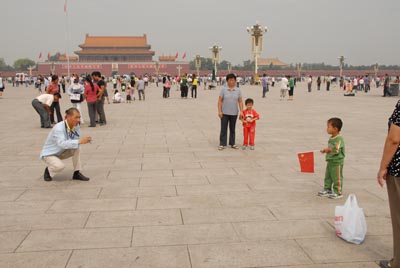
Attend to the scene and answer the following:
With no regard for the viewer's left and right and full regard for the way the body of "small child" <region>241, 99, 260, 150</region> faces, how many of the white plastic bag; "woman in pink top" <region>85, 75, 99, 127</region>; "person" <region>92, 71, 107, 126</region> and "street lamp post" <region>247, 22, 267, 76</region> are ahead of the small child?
1

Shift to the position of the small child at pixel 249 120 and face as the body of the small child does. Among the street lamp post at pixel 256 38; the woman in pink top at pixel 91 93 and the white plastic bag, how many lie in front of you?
1

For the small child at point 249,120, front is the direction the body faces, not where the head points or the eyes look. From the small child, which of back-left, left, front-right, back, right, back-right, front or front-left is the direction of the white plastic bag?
front

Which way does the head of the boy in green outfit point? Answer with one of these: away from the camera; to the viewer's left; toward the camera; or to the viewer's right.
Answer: to the viewer's left

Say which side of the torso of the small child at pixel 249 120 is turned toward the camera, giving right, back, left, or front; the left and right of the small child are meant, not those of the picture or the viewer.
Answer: front

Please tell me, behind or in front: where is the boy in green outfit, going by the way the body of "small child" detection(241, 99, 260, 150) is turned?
in front

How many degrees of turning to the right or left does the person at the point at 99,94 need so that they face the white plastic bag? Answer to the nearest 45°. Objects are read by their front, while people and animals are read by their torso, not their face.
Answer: approximately 90° to their left

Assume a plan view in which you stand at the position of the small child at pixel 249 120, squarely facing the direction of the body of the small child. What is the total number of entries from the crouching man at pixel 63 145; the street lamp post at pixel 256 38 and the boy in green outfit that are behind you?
1

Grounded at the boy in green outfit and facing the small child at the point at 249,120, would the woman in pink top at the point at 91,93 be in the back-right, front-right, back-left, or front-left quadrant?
front-left

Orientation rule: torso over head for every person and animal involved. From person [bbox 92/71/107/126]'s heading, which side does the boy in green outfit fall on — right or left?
on their left

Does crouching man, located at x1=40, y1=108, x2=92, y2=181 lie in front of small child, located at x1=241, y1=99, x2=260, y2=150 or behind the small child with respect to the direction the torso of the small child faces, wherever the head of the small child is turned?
in front

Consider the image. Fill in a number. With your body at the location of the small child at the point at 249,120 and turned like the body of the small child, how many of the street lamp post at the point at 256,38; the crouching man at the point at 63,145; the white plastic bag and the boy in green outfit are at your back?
1

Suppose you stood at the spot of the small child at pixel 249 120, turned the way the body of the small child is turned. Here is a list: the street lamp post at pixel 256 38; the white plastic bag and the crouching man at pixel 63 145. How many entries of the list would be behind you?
1
